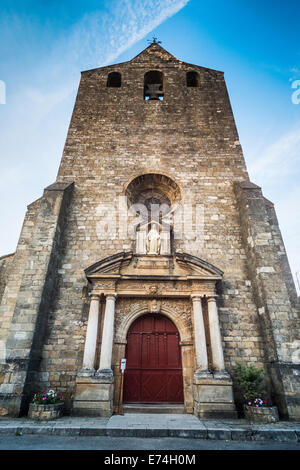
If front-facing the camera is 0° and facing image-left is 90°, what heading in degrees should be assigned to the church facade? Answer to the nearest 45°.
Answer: approximately 0°

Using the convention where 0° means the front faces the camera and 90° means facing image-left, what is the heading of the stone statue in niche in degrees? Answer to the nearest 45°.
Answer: approximately 0°
